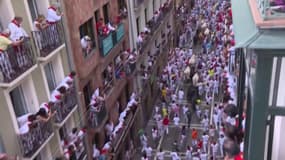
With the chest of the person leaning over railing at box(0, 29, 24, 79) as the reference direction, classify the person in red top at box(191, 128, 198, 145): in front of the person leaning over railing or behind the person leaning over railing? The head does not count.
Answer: in front

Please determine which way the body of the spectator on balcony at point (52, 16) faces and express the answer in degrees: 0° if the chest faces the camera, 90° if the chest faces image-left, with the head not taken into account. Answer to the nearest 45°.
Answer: approximately 270°

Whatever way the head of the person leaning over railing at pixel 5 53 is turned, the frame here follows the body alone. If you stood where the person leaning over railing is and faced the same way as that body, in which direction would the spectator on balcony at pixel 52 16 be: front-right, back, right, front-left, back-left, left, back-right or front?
front-left

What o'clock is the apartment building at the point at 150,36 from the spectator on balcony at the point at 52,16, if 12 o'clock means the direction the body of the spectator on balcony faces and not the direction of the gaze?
The apartment building is roughly at 10 o'clock from the spectator on balcony.

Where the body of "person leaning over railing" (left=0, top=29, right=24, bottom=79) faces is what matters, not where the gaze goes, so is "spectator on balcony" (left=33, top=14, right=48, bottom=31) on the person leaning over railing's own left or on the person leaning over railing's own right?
on the person leaning over railing's own left

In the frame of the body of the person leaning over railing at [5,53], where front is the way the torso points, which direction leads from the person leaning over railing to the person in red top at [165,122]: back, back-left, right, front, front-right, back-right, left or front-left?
front-left

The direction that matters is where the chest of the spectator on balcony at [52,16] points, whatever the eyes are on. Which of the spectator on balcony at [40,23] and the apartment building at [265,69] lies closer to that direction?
the apartment building

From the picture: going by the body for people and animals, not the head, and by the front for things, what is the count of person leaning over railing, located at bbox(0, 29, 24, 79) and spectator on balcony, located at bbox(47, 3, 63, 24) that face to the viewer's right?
2

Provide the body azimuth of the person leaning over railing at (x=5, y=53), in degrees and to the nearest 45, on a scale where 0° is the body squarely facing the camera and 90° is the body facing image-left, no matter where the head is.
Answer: approximately 270°

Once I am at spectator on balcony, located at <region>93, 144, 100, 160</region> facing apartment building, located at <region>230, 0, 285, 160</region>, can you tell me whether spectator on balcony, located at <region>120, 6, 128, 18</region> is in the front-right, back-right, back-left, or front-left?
back-left

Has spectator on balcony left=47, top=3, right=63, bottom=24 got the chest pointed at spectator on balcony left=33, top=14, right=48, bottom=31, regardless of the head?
no

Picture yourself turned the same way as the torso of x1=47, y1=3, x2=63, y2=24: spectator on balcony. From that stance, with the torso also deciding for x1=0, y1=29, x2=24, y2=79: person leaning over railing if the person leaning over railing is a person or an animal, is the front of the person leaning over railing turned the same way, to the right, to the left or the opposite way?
the same way
